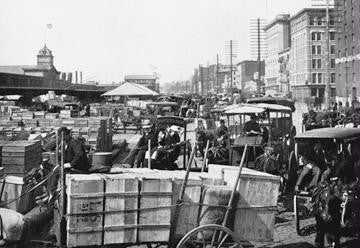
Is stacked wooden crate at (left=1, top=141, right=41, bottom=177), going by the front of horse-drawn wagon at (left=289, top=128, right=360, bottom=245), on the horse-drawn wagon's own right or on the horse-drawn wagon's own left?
on the horse-drawn wagon's own right

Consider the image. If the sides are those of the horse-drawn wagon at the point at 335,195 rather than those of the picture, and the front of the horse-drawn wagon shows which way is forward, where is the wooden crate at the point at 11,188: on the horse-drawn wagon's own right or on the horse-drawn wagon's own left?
on the horse-drawn wagon's own right

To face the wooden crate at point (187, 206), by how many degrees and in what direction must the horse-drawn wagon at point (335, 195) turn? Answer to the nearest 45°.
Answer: approximately 45° to its right

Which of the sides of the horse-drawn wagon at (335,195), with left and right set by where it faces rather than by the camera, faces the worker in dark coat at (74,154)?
right

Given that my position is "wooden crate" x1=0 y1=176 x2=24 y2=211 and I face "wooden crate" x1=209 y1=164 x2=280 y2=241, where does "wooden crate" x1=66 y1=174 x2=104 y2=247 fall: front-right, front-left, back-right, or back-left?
front-right

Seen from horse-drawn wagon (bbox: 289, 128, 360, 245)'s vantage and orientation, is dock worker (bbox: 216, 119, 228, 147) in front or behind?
behind

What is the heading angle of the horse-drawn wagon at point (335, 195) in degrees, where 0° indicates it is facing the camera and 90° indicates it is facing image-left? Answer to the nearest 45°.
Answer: approximately 0°

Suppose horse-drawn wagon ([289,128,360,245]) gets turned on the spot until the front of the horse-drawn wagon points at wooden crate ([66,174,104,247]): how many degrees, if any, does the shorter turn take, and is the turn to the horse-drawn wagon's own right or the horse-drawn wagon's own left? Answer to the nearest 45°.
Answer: approximately 45° to the horse-drawn wagon's own right

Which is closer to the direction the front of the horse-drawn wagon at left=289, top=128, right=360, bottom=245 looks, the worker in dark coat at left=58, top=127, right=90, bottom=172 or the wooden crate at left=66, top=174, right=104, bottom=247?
the wooden crate

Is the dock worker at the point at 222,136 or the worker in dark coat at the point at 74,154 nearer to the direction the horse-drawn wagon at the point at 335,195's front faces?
the worker in dark coat
